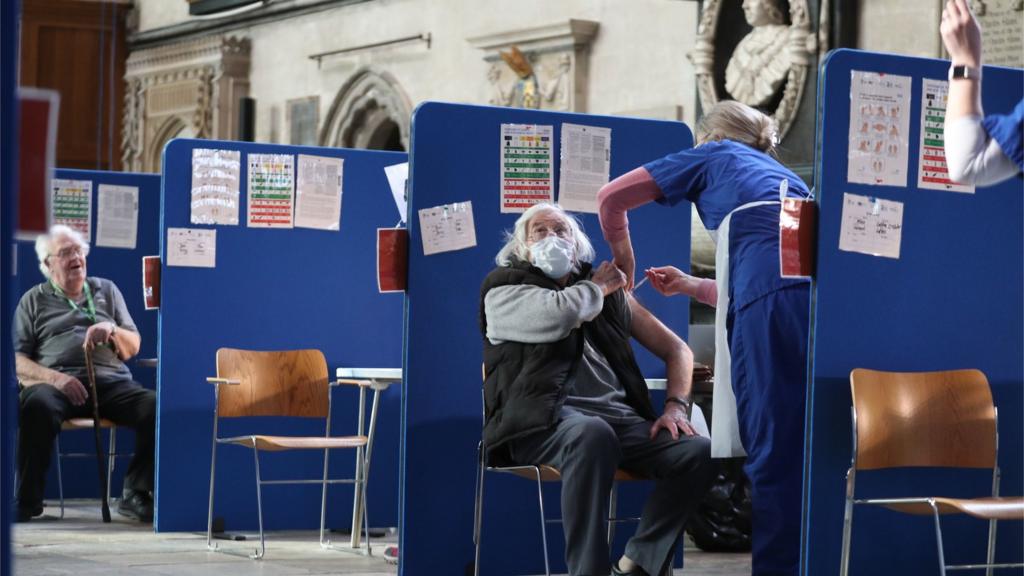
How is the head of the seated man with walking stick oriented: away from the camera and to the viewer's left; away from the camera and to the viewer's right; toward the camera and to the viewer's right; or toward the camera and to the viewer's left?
toward the camera and to the viewer's right

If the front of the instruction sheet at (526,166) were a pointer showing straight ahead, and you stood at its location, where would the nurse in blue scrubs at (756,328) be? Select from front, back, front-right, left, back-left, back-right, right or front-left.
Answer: front-left
